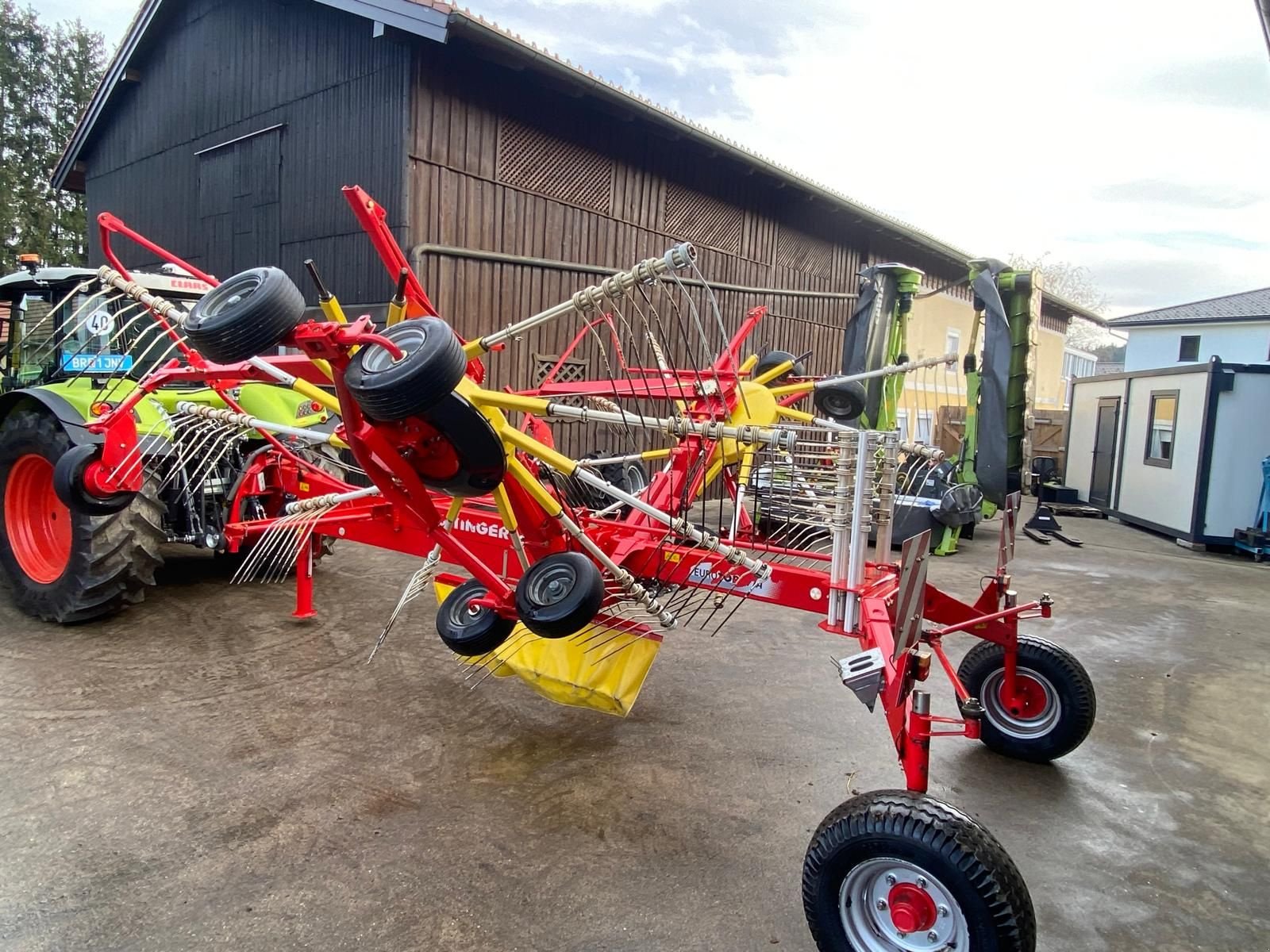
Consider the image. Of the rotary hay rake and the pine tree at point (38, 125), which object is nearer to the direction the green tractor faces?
the pine tree

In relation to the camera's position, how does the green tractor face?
facing away from the viewer and to the left of the viewer

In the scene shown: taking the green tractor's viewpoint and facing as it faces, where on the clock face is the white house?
The white house is roughly at 4 o'clock from the green tractor.

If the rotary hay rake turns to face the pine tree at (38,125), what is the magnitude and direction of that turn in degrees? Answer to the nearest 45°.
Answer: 0° — it already faces it

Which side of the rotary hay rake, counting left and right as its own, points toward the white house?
right

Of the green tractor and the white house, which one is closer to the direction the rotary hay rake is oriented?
the green tractor

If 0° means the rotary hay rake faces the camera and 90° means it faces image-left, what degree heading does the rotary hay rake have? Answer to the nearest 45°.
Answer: approximately 135°

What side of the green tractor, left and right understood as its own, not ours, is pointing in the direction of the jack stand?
back
